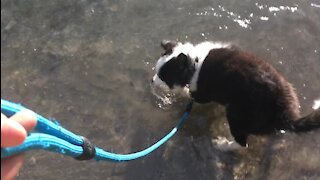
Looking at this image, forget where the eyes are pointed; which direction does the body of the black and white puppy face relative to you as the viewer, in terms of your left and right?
facing to the left of the viewer
